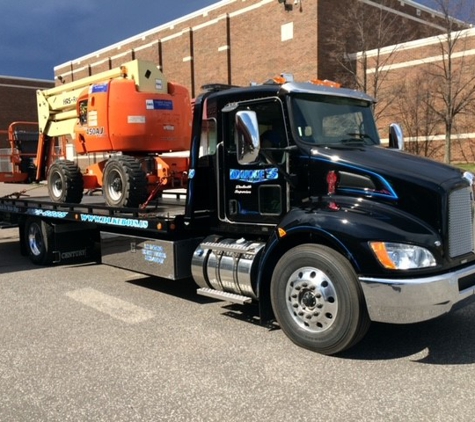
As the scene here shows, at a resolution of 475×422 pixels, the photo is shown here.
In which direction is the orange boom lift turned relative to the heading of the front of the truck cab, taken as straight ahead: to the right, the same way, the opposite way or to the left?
the opposite way

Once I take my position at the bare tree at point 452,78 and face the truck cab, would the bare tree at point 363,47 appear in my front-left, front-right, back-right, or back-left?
back-right

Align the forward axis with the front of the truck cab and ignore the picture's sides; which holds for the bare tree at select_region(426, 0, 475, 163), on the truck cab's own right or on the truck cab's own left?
on the truck cab's own left

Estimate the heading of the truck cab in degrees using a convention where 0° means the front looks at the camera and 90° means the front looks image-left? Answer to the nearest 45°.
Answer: approximately 315°

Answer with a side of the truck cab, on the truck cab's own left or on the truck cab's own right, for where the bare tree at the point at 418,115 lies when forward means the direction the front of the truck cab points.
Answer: on the truck cab's own left

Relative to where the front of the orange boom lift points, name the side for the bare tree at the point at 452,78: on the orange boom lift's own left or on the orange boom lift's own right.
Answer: on the orange boom lift's own right

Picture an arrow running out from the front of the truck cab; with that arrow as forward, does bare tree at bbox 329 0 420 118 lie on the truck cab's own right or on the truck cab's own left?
on the truck cab's own left

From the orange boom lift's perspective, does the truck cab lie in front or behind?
behind

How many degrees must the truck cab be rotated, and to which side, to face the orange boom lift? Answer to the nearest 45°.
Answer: approximately 180°
